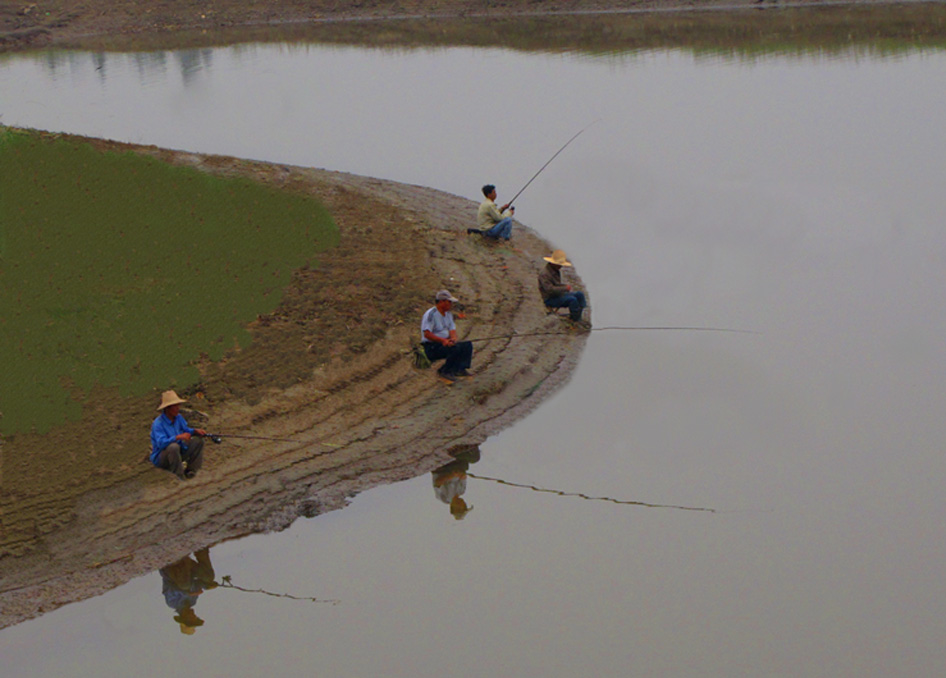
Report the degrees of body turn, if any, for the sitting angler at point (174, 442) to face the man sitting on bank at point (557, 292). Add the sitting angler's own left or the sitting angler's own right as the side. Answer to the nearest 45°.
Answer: approximately 90° to the sitting angler's own left

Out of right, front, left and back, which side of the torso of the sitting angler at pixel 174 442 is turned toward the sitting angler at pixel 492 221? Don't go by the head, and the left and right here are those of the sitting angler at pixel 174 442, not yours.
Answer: left

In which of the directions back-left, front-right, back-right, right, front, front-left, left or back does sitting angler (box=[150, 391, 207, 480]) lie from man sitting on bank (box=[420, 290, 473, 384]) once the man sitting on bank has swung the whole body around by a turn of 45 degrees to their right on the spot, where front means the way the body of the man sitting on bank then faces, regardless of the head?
front-right

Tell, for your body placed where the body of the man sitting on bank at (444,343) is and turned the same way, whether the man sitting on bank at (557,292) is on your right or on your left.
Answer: on your left

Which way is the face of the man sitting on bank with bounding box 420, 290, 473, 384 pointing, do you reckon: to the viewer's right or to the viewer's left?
to the viewer's right

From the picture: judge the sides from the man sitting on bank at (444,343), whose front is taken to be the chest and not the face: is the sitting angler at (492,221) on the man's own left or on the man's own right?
on the man's own left
